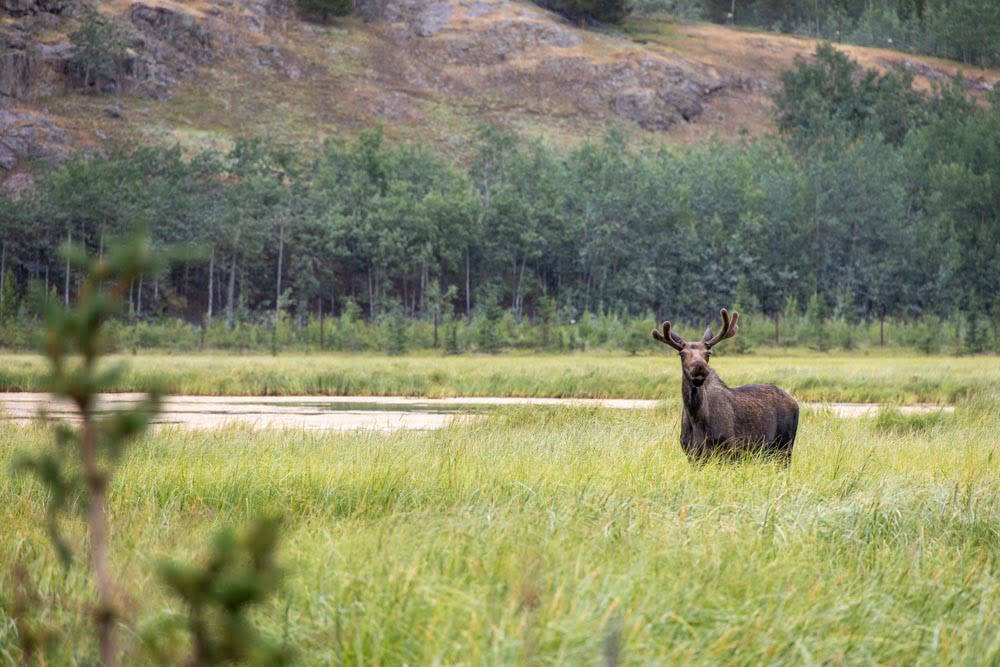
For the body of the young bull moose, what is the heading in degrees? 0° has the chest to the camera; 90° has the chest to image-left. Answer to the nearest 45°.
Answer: approximately 45°
